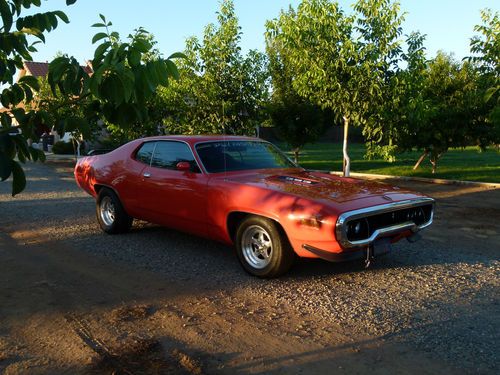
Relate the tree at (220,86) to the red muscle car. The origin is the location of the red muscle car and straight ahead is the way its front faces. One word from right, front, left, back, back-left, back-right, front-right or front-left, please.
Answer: back-left

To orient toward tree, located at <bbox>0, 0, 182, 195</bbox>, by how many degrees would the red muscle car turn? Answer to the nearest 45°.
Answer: approximately 45° to its right

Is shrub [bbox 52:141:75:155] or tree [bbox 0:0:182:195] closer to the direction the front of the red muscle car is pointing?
the tree

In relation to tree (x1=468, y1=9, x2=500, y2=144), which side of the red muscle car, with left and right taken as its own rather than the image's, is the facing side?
left

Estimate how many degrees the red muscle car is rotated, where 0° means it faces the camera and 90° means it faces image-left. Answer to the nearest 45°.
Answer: approximately 315°

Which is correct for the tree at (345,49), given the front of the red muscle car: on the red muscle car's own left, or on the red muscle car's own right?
on the red muscle car's own left

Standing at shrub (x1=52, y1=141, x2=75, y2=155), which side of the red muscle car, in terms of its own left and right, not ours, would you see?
back

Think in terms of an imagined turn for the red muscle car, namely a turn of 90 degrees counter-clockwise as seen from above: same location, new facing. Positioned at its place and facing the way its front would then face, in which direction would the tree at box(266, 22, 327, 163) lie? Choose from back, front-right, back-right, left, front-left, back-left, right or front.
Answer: front-left
